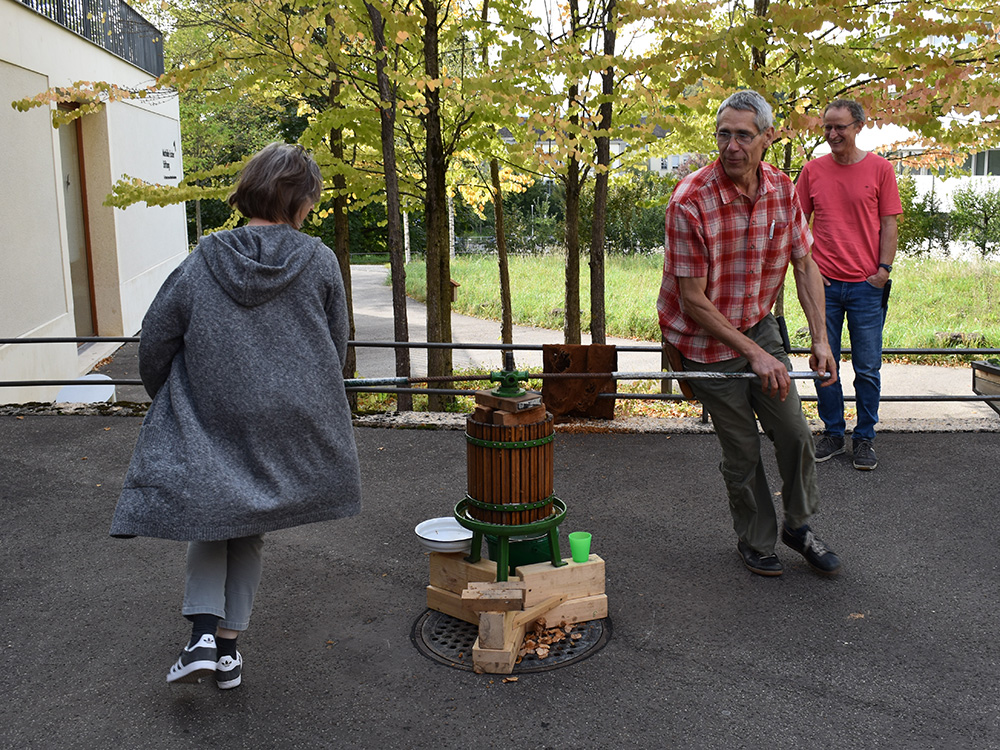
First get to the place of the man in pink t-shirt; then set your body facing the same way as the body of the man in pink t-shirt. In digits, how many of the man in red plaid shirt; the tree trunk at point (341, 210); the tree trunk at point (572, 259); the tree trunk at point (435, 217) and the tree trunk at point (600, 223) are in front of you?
1

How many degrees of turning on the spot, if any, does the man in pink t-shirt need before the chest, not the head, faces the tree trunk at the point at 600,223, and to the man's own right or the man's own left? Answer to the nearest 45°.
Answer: approximately 135° to the man's own right

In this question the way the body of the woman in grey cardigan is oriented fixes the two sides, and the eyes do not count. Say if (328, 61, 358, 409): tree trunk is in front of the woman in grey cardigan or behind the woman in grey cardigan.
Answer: in front

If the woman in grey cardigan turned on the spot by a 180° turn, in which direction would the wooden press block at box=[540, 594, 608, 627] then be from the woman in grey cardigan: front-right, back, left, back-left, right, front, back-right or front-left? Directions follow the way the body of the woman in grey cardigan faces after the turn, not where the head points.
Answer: left

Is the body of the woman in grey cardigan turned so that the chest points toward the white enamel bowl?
no

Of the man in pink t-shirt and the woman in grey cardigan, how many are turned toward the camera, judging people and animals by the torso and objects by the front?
1

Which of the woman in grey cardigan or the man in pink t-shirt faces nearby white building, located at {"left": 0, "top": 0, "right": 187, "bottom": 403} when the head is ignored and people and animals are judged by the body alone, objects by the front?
the woman in grey cardigan

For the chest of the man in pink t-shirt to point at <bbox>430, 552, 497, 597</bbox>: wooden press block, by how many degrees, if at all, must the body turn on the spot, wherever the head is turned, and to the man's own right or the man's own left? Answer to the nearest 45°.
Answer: approximately 45° to the man's own right

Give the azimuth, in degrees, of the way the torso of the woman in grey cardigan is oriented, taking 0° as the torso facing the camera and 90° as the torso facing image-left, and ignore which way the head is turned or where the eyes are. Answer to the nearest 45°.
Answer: approximately 180°

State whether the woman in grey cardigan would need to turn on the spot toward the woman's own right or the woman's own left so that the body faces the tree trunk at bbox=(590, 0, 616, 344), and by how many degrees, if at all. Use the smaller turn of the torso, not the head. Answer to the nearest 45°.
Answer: approximately 45° to the woman's own right

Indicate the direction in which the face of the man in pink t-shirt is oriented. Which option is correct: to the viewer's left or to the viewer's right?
to the viewer's left

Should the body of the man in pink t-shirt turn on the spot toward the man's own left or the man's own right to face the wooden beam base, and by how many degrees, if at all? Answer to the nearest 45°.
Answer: approximately 45° to the man's own right

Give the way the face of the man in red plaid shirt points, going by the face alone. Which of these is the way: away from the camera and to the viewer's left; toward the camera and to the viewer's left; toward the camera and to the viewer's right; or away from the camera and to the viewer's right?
toward the camera and to the viewer's left

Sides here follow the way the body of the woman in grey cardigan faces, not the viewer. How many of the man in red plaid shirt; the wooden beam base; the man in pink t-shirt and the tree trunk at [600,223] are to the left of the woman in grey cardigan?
0

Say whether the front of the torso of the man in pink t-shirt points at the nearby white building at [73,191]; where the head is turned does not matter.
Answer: no

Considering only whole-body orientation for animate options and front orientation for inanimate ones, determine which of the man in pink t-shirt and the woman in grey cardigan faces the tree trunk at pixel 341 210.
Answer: the woman in grey cardigan

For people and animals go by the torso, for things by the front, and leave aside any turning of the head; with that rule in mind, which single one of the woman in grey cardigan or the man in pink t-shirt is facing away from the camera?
the woman in grey cardigan

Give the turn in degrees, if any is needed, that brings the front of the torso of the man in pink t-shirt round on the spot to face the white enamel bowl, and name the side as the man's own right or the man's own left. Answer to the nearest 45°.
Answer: approximately 45° to the man's own right

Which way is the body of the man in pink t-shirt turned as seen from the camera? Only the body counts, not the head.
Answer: toward the camera
